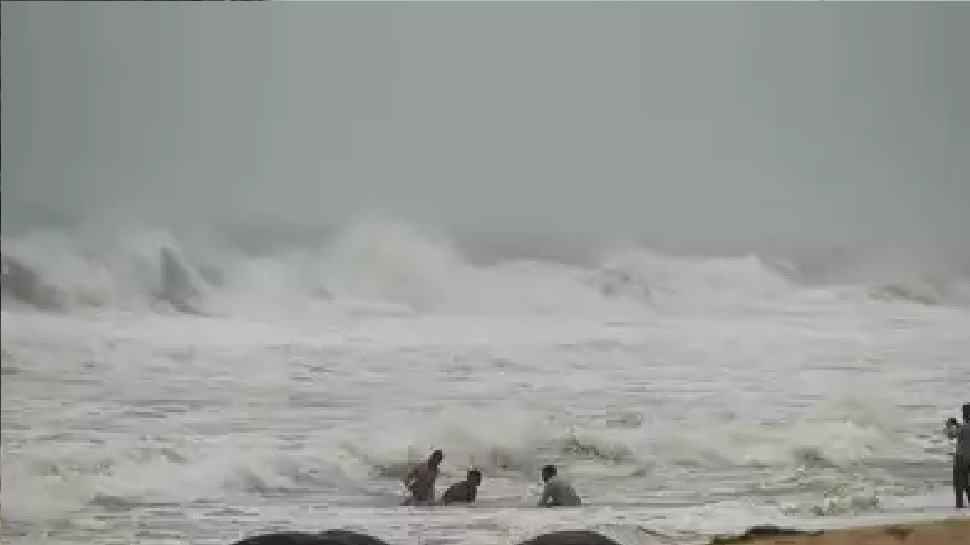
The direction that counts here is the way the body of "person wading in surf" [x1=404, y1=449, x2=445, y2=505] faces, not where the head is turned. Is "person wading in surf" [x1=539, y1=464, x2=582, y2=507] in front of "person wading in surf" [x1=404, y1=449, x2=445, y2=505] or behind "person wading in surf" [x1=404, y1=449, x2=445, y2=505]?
in front

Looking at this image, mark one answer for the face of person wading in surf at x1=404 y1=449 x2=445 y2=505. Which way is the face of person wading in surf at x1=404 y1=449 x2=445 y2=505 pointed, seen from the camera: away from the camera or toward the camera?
away from the camera

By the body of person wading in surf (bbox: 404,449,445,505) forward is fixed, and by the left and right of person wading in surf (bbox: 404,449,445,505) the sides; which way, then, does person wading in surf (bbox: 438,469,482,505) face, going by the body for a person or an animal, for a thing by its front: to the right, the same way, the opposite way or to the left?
the same way
